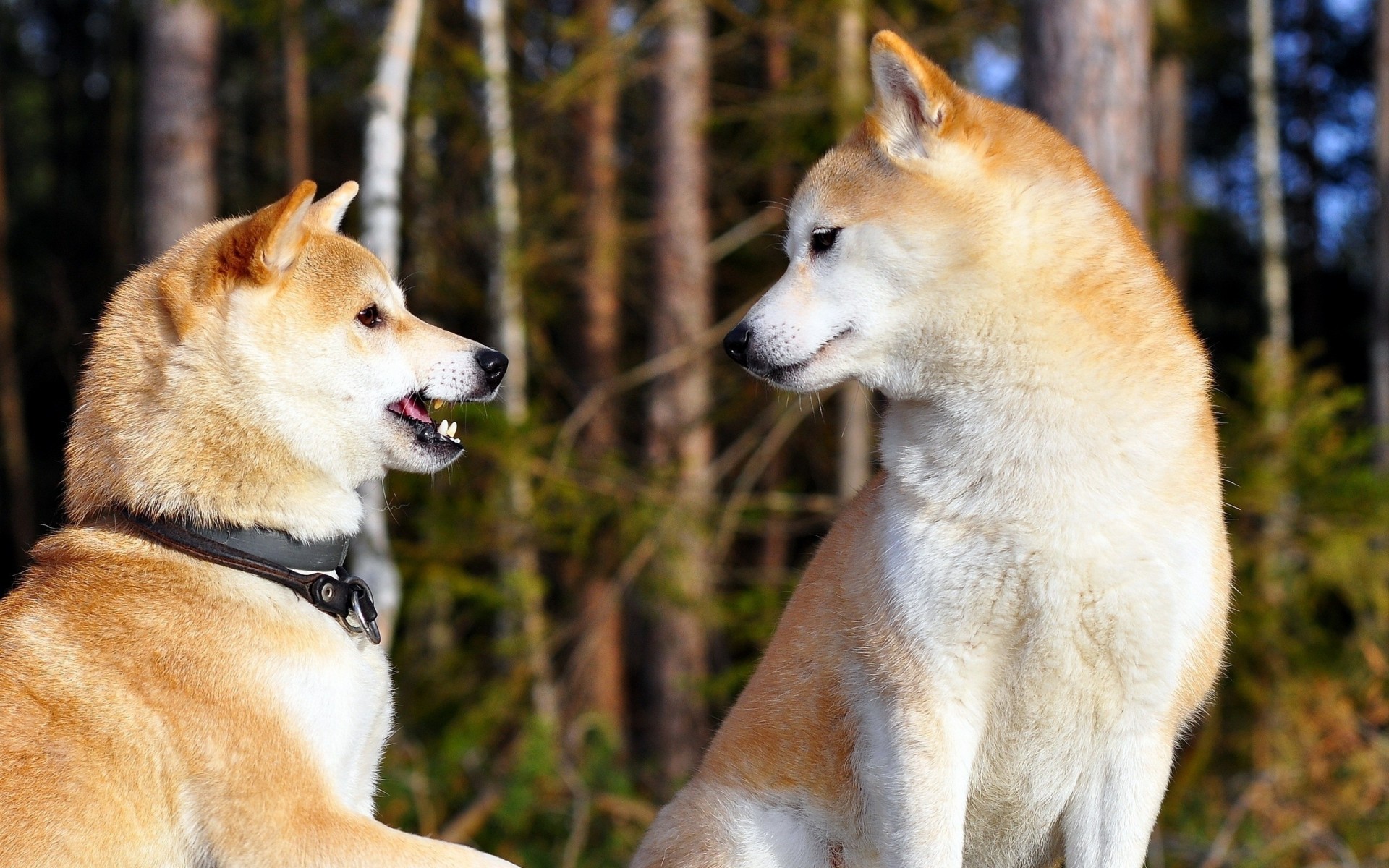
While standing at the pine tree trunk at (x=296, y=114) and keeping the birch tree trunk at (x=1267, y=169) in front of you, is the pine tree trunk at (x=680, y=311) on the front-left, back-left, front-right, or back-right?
front-right

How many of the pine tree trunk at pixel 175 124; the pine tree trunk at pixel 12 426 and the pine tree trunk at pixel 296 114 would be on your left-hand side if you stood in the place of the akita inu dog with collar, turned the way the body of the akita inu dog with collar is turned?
3

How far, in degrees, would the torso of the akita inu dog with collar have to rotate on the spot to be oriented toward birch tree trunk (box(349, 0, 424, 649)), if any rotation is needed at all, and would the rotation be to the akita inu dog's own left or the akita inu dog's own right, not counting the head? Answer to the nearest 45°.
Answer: approximately 90° to the akita inu dog's own left

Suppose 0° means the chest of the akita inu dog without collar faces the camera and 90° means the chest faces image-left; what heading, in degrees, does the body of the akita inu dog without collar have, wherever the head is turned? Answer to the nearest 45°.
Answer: approximately 315°

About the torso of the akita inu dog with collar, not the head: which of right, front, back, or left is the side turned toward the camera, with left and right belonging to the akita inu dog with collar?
right

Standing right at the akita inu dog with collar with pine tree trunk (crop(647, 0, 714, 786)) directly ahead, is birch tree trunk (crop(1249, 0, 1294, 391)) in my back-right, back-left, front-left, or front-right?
front-right

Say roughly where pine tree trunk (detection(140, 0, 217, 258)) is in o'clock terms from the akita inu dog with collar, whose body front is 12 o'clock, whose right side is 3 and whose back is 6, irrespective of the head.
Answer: The pine tree trunk is roughly at 9 o'clock from the akita inu dog with collar.

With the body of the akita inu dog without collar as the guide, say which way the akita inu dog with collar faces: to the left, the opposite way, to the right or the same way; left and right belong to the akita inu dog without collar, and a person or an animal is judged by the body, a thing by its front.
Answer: to the left

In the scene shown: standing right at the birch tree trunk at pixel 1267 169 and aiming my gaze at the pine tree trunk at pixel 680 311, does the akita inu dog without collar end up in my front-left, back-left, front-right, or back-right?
front-left

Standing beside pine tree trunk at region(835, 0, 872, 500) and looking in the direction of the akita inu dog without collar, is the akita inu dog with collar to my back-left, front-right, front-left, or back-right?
front-right

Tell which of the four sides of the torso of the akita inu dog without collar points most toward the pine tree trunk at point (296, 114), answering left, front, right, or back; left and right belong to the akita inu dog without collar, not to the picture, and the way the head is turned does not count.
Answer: back

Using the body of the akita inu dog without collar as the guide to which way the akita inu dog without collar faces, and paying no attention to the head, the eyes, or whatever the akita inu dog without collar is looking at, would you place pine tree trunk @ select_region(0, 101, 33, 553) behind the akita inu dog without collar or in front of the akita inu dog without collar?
behind

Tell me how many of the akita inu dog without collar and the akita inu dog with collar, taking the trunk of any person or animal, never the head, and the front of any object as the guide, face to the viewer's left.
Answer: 0

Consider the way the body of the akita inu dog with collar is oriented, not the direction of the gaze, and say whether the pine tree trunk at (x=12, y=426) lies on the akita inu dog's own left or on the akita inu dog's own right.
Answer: on the akita inu dog's own left

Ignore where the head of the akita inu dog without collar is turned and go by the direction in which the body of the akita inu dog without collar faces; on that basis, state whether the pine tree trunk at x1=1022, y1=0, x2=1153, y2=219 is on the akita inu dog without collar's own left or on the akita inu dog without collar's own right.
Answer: on the akita inu dog without collar's own left
